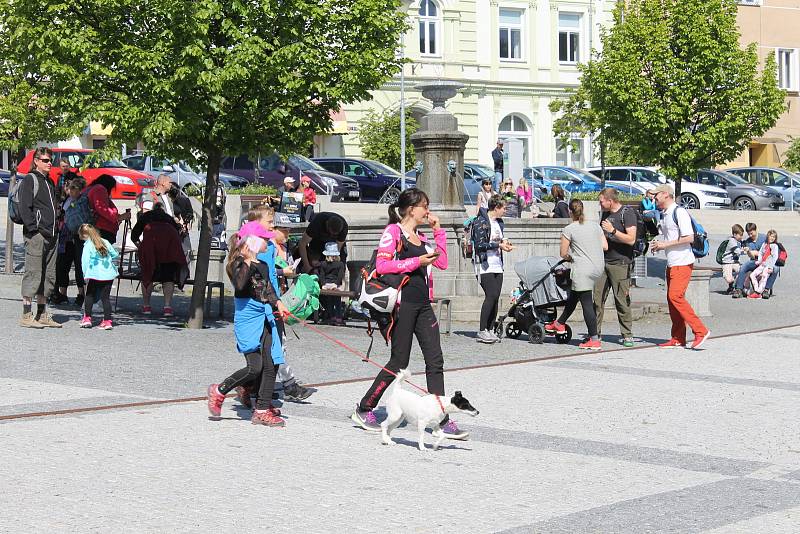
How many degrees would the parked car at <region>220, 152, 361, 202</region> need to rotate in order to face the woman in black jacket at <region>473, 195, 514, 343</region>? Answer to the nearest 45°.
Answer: approximately 45° to its right

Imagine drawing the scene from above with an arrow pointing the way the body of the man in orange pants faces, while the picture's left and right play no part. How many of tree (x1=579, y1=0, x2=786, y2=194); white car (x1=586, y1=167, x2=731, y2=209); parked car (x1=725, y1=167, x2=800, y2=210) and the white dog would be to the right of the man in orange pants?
3

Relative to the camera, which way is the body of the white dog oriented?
to the viewer's right

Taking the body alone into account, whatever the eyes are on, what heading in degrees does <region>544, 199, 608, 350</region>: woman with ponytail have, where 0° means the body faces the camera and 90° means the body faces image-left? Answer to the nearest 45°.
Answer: approximately 135°

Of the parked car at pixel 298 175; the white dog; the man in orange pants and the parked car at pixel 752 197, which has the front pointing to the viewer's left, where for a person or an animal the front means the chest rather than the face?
the man in orange pants

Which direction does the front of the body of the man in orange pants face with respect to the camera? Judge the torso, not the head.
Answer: to the viewer's left
